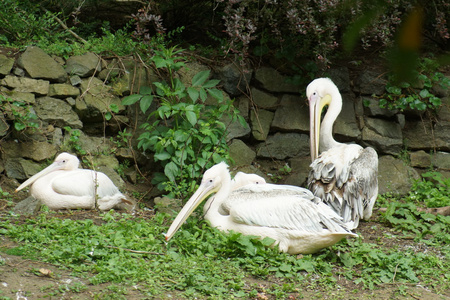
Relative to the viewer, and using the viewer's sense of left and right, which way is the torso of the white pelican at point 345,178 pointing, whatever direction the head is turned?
facing away from the viewer and to the left of the viewer

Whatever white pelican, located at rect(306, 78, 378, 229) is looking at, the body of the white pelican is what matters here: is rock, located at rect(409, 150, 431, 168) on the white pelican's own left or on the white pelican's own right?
on the white pelican's own right

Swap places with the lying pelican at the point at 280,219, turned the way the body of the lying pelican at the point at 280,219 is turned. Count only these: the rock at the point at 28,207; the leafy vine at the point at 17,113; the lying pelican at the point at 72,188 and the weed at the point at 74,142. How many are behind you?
0

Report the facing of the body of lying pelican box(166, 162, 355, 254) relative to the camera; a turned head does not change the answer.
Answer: to the viewer's left

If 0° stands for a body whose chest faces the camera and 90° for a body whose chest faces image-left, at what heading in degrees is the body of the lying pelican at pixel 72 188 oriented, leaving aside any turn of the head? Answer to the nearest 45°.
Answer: approximately 90°

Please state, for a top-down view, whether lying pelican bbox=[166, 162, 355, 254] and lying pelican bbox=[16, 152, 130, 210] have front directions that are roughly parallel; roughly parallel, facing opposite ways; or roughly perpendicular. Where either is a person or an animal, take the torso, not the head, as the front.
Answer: roughly parallel

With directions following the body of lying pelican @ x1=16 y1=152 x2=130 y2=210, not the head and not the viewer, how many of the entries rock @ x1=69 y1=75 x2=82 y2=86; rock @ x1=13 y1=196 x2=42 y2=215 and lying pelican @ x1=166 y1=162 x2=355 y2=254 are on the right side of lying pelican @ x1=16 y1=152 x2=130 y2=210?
1

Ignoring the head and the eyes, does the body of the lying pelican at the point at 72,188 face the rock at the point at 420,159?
no

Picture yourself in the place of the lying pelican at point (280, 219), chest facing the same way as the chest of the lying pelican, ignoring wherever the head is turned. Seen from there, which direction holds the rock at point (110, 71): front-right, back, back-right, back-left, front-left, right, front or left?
front-right

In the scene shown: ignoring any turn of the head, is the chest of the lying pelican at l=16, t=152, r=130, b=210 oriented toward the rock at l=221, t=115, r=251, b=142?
no

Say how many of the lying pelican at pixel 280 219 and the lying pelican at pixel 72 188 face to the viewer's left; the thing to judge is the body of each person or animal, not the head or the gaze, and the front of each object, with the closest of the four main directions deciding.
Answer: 2

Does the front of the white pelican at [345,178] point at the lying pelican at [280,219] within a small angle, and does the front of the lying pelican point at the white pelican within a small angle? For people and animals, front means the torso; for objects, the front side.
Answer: no

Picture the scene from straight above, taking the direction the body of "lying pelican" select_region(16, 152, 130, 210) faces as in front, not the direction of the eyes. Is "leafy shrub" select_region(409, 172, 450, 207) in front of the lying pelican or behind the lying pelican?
behind

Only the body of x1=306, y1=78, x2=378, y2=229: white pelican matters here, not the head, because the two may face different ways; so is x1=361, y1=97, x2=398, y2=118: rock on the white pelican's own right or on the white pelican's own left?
on the white pelican's own right

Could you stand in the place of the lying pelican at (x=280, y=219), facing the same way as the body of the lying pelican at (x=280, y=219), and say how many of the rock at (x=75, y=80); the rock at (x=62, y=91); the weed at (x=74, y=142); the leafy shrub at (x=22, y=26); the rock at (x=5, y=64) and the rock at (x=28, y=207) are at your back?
0
